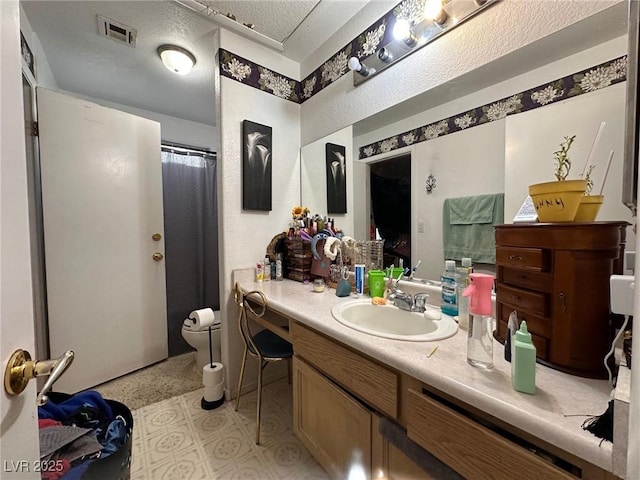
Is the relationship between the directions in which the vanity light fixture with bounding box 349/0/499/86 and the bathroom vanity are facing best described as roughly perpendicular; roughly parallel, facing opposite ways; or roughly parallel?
roughly parallel

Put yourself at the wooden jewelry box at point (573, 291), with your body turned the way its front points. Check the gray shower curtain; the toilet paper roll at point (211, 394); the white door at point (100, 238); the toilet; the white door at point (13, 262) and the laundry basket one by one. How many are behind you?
0

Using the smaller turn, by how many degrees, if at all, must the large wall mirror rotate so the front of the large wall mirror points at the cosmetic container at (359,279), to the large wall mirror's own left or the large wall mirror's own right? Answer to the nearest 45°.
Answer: approximately 45° to the large wall mirror's own right

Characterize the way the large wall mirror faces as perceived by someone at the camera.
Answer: facing the viewer and to the left of the viewer

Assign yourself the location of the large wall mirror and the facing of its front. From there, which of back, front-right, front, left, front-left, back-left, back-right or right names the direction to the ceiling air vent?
front-right

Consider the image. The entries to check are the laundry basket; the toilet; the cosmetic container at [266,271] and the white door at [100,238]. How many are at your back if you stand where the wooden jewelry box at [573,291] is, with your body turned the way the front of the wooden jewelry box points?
0

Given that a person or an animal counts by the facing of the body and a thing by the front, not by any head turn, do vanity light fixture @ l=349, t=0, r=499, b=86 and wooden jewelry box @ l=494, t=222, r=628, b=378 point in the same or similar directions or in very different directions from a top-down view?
same or similar directions

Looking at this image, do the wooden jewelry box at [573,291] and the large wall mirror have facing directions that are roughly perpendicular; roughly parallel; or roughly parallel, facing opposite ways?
roughly parallel

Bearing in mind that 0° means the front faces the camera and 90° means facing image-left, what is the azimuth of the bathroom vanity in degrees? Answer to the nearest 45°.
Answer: approximately 45°

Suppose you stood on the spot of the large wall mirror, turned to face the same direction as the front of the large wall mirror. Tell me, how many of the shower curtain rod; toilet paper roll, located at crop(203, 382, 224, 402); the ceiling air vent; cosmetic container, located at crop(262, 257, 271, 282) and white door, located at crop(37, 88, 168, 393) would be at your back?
0

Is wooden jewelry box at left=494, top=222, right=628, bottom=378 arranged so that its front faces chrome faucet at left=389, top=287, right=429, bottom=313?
no

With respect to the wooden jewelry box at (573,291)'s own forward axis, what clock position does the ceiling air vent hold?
The ceiling air vent is roughly at 1 o'clock from the wooden jewelry box.

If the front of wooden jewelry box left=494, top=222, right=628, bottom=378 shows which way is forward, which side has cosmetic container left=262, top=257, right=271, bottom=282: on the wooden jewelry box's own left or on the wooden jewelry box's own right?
on the wooden jewelry box's own right

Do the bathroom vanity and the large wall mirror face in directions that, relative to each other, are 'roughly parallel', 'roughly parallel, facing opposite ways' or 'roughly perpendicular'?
roughly parallel

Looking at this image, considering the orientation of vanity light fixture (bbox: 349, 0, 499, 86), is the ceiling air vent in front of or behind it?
in front
